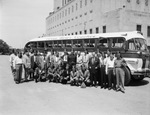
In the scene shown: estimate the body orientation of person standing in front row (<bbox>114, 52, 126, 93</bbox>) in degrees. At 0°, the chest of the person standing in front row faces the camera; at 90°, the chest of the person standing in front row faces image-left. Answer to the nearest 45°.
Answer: approximately 0°

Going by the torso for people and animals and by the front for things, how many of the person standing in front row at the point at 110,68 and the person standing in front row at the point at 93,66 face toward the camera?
2

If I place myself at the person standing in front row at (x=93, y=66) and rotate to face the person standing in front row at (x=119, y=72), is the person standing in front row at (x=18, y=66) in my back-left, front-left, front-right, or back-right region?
back-right

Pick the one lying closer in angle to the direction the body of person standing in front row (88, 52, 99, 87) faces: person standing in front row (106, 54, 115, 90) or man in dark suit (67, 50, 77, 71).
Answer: the person standing in front row

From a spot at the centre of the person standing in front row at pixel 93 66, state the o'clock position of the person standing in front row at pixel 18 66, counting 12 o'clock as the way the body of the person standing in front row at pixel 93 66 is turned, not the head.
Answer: the person standing in front row at pixel 18 66 is roughly at 3 o'clock from the person standing in front row at pixel 93 66.

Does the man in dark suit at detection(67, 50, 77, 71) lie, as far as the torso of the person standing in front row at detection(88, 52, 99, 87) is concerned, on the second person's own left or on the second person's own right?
on the second person's own right

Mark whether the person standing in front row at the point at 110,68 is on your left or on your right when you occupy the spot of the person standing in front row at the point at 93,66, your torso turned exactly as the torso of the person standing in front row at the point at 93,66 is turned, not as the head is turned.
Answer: on your left

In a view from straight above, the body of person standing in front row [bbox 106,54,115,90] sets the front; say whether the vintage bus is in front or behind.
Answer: behind

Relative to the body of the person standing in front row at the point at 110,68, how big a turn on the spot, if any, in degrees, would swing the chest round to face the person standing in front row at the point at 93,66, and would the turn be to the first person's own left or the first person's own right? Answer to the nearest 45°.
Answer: approximately 90° to the first person's own right

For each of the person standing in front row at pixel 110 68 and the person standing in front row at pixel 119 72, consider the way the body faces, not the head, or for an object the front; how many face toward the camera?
2
